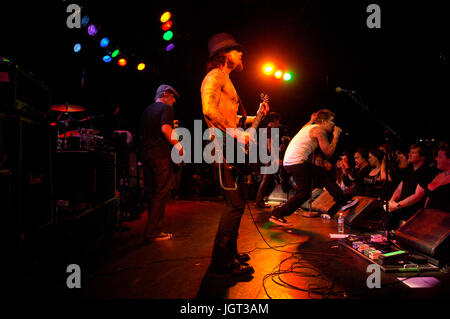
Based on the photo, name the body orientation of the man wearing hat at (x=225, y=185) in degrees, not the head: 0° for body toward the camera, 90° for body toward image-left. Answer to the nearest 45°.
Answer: approximately 270°

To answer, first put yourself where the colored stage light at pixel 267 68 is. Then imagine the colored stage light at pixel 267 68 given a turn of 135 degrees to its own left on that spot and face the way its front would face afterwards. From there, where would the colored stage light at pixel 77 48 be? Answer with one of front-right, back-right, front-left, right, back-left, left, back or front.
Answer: back

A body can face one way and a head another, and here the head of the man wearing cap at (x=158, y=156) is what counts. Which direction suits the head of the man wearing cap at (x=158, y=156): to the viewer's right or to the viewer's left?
to the viewer's right

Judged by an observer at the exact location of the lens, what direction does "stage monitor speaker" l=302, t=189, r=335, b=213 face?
facing to the left of the viewer

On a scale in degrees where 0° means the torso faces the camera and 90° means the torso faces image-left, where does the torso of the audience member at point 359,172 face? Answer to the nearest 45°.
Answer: approximately 90°
